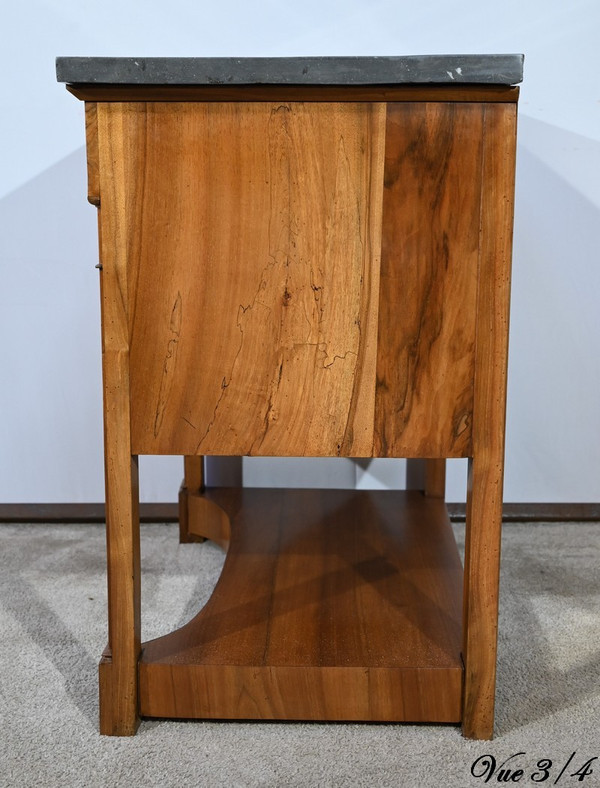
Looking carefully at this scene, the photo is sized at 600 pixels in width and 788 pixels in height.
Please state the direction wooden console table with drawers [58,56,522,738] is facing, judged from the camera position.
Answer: facing to the left of the viewer
